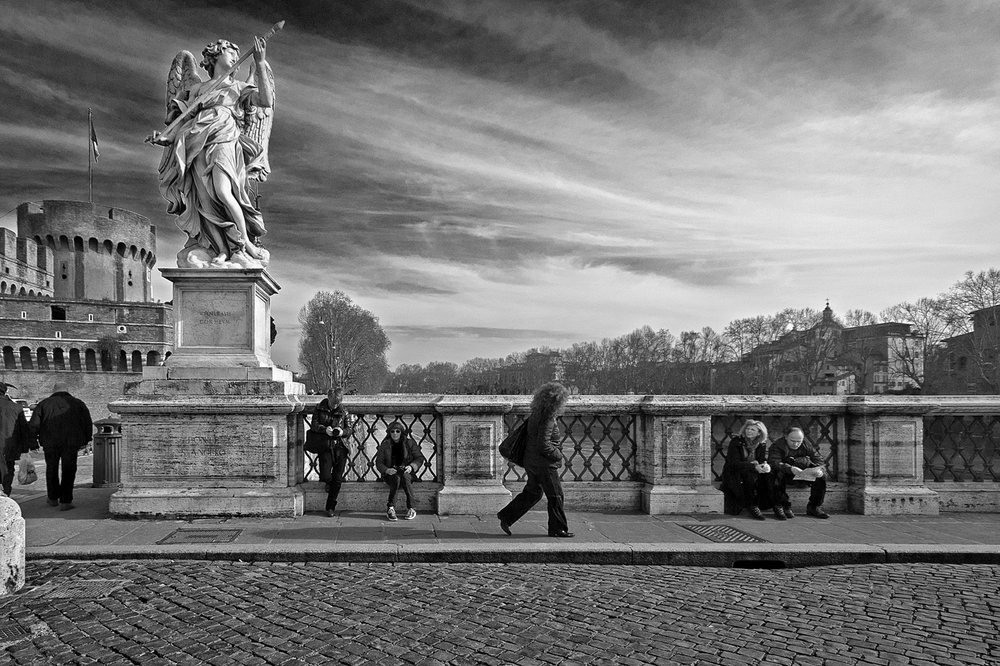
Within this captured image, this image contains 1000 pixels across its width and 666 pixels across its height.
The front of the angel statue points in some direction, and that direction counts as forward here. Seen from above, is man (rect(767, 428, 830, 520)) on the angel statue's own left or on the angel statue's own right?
on the angel statue's own left

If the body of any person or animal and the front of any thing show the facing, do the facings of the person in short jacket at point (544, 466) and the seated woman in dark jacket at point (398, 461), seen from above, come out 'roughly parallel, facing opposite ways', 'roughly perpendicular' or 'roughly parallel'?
roughly perpendicular

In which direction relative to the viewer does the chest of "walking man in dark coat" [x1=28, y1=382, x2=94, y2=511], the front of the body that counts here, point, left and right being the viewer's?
facing away from the viewer

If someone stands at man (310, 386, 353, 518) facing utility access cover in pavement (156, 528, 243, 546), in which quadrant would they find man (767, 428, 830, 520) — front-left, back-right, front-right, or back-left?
back-left

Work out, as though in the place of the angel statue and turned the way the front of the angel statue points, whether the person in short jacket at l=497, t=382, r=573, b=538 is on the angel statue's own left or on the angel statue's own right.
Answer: on the angel statue's own left

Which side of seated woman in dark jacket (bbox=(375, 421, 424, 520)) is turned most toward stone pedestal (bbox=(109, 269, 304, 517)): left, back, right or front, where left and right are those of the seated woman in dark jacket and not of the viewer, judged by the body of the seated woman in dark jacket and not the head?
right
